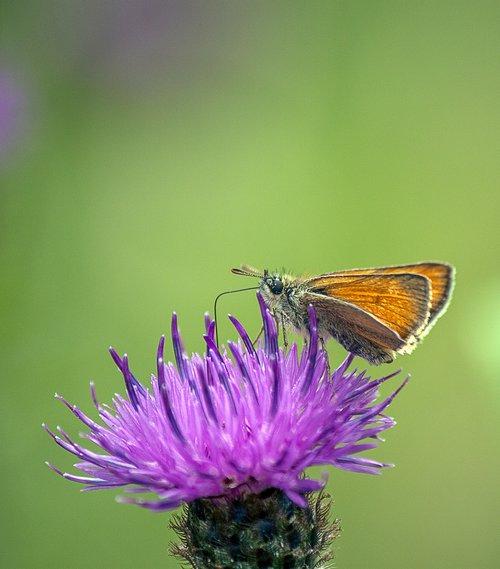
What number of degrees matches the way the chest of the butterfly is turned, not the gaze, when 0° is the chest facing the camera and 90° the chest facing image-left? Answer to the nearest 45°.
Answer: approximately 90°
